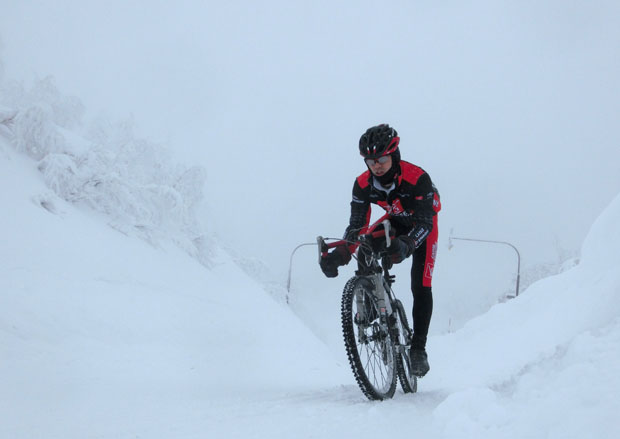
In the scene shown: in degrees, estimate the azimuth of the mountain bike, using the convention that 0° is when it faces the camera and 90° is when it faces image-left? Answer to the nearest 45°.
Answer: approximately 0°
